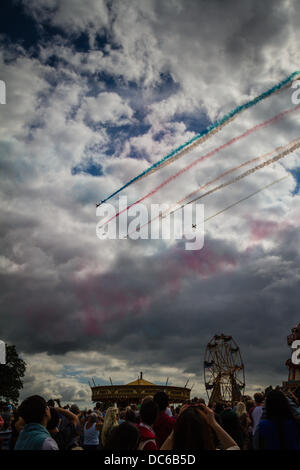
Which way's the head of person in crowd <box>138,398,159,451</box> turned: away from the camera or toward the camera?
away from the camera

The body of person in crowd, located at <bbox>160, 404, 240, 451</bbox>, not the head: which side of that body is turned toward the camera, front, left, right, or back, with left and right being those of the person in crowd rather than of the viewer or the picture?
back

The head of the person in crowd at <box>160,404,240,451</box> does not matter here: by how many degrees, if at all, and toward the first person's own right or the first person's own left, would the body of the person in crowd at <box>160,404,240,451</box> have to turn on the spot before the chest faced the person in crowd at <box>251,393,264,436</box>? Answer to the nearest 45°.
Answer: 0° — they already face them

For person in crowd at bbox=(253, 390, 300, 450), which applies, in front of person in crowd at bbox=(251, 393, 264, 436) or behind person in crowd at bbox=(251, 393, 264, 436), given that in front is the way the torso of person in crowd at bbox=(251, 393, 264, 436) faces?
behind

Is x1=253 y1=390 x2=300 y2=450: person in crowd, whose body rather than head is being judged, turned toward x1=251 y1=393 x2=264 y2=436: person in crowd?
yes

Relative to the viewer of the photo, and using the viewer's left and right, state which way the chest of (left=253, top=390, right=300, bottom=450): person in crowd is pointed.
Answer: facing away from the viewer

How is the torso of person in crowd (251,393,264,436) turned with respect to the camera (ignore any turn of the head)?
away from the camera
